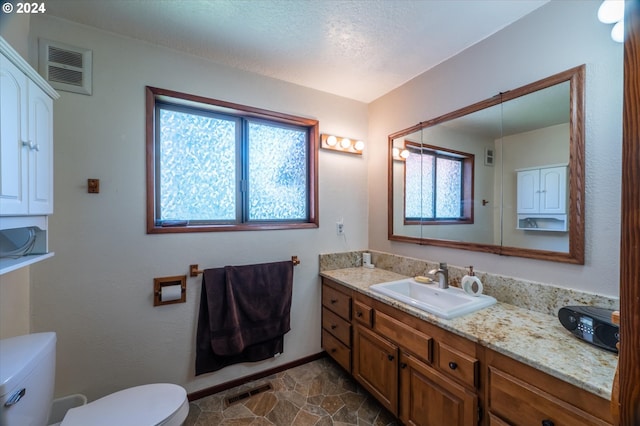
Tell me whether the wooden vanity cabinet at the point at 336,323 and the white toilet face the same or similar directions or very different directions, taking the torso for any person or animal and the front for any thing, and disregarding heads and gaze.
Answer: very different directions

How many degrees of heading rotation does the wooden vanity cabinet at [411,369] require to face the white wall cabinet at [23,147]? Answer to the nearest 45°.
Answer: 0° — it already faces it

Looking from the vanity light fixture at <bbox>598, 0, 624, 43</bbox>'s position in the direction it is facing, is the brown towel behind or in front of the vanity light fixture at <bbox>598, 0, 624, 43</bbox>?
in front

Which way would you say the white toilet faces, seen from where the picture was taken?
facing to the right of the viewer

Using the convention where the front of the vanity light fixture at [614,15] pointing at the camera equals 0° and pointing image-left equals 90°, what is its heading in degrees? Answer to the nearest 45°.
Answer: approximately 45°

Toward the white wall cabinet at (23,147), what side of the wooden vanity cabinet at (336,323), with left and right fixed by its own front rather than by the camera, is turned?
front

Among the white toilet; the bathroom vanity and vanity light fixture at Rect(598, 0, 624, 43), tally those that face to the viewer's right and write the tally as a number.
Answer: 1

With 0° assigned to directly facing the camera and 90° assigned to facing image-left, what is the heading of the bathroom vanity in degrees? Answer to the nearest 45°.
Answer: approximately 45°
